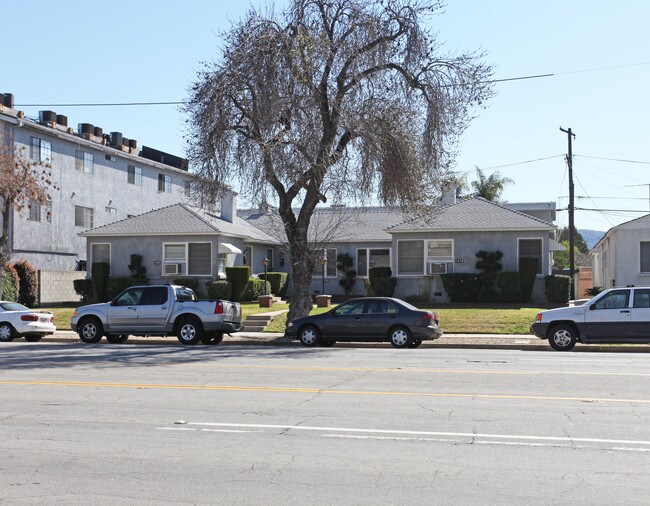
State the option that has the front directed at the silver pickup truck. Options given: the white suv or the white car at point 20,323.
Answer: the white suv

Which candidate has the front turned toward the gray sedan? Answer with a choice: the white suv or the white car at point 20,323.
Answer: the white suv

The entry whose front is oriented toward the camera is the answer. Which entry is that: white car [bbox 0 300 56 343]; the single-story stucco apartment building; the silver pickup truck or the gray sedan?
the single-story stucco apartment building

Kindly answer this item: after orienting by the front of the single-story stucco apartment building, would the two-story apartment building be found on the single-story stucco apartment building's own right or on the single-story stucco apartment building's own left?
on the single-story stucco apartment building's own right

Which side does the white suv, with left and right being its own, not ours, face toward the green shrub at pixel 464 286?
right

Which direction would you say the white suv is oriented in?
to the viewer's left
